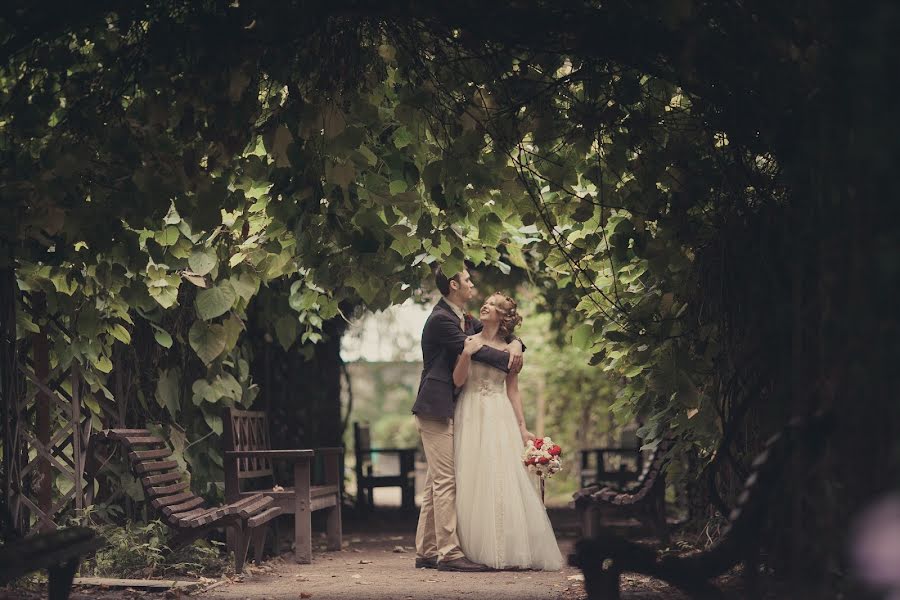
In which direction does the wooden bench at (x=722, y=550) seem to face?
to the viewer's left

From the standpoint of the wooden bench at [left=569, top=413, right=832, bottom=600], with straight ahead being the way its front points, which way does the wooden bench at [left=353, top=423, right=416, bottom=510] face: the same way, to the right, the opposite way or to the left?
the opposite way

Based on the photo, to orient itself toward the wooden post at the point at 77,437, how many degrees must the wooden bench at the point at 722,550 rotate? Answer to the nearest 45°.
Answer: approximately 45° to its right

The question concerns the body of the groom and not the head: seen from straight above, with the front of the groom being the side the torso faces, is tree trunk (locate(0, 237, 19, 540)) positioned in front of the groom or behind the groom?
behind

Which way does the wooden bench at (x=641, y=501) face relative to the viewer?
to the viewer's left

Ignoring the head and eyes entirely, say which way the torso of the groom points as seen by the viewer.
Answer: to the viewer's right

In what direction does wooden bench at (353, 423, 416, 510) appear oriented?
to the viewer's right

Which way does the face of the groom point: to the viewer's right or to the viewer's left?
to the viewer's right
